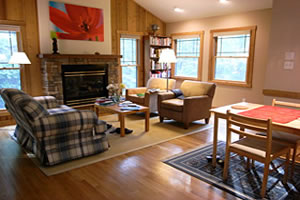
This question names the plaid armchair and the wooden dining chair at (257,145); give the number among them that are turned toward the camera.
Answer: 0

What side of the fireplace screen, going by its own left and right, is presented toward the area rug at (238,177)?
front

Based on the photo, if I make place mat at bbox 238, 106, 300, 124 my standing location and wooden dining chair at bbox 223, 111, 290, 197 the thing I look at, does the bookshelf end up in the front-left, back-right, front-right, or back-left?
back-right

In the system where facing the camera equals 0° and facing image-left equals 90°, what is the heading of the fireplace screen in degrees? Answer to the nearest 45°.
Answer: approximately 315°

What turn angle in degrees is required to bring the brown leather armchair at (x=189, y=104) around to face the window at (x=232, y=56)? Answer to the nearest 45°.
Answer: approximately 180°

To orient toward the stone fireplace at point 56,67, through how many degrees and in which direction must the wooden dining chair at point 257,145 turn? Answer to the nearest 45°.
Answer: approximately 135° to its left

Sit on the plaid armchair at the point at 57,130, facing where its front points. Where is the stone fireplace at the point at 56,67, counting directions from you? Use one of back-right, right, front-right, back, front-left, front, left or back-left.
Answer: front-left

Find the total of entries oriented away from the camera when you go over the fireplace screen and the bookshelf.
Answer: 0

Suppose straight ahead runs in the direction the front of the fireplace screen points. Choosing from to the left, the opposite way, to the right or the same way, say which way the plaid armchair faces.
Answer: to the left

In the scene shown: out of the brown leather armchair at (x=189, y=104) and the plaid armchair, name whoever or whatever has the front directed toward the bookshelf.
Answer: the plaid armchair

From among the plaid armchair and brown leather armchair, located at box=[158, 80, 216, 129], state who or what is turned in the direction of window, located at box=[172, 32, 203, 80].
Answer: the plaid armchair

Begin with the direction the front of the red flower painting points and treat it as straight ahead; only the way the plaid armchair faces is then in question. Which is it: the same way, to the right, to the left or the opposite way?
to the left

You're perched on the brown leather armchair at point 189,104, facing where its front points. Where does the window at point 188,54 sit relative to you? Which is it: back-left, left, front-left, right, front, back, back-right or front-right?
back-right

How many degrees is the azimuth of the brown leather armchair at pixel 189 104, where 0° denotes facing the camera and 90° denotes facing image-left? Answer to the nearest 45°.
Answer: approximately 45°
